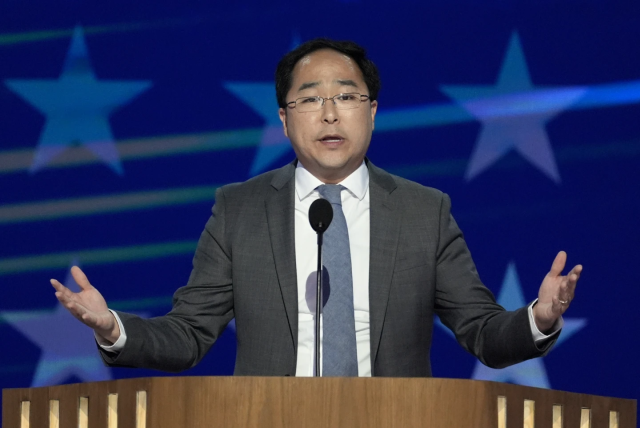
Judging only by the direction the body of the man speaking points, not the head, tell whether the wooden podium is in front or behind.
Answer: in front

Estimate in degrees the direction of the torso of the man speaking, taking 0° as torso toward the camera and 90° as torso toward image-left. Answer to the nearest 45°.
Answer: approximately 0°

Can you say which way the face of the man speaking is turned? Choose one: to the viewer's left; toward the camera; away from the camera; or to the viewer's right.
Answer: toward the camera
